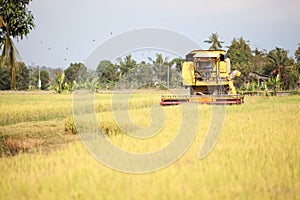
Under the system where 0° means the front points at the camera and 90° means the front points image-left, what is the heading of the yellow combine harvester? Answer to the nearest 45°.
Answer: approximately 0°

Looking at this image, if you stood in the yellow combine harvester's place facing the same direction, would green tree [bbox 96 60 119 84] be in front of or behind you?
behind

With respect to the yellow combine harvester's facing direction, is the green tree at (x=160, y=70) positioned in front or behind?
behind

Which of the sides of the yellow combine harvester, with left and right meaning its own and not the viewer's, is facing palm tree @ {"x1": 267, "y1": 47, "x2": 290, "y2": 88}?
back

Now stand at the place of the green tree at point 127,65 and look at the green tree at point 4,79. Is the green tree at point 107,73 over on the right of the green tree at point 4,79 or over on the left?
right

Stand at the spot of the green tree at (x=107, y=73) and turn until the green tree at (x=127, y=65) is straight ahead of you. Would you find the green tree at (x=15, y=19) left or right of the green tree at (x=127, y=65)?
right

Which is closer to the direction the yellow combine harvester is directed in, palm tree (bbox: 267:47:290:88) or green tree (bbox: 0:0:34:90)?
the green tree

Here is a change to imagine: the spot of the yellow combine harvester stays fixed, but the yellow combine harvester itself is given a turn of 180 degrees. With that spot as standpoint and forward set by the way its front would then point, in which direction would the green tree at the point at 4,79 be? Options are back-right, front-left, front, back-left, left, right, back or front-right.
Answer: front-left

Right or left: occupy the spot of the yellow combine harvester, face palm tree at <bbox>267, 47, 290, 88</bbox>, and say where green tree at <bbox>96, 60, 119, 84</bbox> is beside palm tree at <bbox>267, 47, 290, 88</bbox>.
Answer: left
